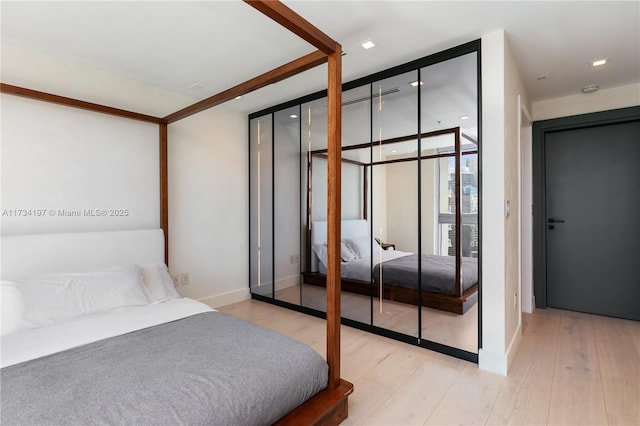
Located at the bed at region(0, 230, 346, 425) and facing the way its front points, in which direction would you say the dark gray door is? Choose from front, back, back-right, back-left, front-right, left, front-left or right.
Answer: front-left

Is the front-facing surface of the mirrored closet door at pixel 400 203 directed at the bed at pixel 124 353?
yes

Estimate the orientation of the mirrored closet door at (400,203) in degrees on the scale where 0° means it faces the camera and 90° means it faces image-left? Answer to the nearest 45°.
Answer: approximately 45°

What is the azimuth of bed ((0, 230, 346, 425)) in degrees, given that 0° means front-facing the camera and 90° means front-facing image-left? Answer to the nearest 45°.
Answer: approximately 315°

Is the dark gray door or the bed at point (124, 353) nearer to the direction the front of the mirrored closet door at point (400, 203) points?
the bed
